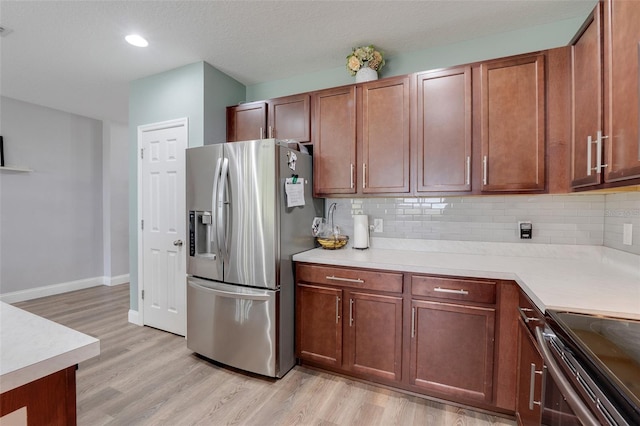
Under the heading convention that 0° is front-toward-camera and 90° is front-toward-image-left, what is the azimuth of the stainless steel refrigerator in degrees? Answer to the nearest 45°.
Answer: approximately 45°

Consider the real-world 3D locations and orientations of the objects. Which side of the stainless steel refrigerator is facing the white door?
right

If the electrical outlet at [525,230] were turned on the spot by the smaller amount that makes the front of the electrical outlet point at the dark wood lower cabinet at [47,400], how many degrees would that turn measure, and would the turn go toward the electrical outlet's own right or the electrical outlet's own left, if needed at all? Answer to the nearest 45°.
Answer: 0° — it already faces it

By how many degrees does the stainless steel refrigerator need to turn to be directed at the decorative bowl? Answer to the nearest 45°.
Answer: approximately 135° to its left

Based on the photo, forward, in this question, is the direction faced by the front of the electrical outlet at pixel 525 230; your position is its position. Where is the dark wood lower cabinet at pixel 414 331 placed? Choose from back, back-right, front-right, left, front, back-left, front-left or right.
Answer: front-right

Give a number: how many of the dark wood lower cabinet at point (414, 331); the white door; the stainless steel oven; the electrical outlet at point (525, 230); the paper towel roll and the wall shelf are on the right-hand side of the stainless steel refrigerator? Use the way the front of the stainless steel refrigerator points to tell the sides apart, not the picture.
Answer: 2

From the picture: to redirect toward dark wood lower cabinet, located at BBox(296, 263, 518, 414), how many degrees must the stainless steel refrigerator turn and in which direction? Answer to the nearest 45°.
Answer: approximately 90° to its left

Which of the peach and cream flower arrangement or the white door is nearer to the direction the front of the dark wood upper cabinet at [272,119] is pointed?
the white door
